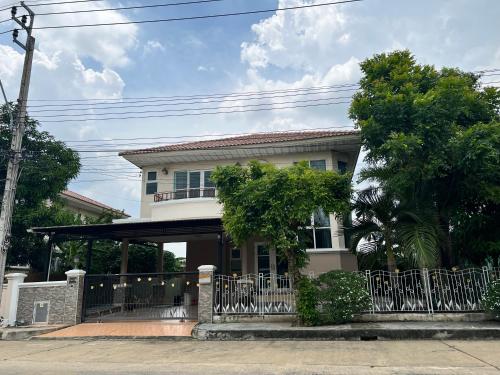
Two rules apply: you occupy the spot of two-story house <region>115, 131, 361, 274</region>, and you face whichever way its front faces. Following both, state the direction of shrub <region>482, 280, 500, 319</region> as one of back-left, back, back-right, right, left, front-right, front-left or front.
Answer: front-left

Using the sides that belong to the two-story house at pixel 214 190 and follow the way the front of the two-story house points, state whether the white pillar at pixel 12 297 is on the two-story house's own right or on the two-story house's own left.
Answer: on the two-story house's own right

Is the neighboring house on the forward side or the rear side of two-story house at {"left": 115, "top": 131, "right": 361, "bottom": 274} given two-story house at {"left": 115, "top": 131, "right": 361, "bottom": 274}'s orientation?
on the rear side

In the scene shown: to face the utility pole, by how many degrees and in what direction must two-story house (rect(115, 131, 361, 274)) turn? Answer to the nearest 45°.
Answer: approximately 45° to its right

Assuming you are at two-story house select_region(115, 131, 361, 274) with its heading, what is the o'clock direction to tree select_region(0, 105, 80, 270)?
The tree is roughly at 3 o'clock from the two-story house.

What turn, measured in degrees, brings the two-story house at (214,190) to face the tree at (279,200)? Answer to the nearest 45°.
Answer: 0° — it already faces it

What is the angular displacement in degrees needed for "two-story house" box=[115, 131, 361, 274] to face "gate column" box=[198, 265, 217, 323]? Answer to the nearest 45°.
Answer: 0° — it already faces it

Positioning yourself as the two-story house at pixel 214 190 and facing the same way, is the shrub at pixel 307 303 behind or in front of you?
in front

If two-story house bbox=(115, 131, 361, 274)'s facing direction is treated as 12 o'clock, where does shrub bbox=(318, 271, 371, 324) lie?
The shrub is roughly at 11 o'clock from the two-story house.

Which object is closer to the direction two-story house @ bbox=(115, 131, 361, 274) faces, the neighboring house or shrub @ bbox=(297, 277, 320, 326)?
the shrub

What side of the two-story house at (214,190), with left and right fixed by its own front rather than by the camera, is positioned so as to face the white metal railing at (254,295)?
front

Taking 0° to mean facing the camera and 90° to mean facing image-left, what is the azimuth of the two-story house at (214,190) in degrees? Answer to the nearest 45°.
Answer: approximately 0°
